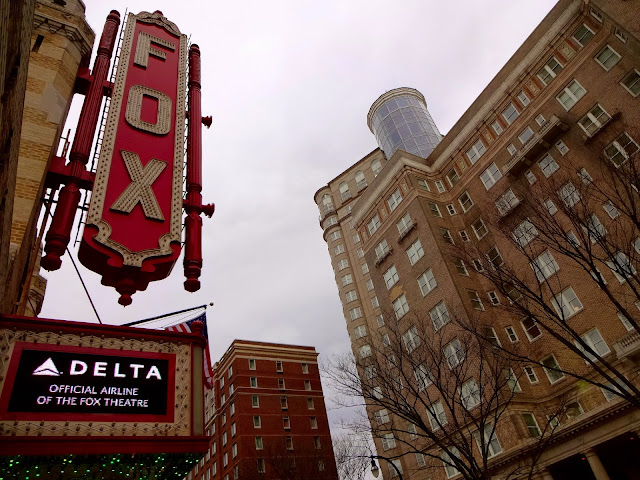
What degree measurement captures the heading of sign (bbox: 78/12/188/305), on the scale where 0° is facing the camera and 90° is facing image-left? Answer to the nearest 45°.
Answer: approximately 0°

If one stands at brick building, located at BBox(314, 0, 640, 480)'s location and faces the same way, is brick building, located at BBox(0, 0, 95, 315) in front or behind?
in front

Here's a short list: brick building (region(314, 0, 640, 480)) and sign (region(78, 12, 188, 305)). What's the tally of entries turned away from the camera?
0

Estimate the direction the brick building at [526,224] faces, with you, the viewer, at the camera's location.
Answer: facing the viewer and to the left of the viewer

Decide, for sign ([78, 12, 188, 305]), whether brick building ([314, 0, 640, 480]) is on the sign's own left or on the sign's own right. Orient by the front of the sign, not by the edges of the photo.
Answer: on the sign's own left

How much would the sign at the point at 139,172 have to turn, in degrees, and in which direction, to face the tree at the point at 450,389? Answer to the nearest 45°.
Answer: approximately 135° to its left

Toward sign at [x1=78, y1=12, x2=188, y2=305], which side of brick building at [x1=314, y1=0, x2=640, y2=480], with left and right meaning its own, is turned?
front
